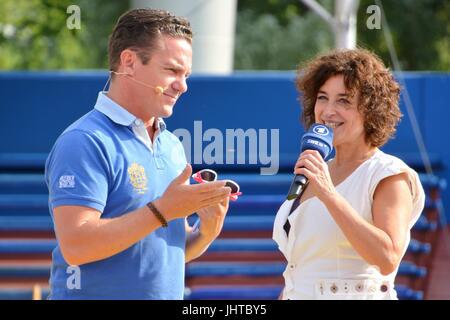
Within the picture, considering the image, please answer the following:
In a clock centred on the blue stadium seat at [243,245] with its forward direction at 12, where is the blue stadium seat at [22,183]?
the blue stadium seat at [22,183] is roughly at 3 o'clock from the blue stadium seat at [243,245].

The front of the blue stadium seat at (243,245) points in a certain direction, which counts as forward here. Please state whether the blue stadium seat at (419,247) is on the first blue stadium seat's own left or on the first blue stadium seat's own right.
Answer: on the first blue stadium seat's own left

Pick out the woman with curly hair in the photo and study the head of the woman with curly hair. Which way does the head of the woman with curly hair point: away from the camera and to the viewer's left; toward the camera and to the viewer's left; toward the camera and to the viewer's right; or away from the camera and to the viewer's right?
toward the camera and to the viewer's left

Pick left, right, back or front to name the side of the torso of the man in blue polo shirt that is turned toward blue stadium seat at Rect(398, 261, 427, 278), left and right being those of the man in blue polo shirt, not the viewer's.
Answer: left

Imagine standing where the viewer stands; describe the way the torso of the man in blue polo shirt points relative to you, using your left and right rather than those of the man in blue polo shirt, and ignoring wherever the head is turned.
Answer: facing the viewer and to the right of the viewer

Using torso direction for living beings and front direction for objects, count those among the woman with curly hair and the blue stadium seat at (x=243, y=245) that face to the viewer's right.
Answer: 0

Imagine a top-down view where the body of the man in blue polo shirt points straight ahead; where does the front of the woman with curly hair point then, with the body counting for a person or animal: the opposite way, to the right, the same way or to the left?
to the right

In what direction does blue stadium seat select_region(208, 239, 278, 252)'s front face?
toward the camera

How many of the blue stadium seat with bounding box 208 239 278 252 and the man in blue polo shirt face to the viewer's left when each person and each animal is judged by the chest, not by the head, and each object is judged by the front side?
0

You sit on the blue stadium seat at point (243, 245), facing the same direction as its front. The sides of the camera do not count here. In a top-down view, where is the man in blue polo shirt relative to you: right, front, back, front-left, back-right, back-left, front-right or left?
front

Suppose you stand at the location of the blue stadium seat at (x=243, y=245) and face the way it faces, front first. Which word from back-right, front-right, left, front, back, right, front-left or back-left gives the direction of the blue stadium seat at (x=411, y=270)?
left

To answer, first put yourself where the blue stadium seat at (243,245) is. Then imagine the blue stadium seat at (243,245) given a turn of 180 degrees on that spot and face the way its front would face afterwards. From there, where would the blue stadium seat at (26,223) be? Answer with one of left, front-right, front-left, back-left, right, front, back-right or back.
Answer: left

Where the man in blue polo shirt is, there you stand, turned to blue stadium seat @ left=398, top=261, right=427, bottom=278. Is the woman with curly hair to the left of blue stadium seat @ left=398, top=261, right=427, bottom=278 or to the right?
right

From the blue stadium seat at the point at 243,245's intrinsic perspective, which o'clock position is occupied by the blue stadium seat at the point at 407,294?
the blue stadium seat at the point at 407,294 is roughly at 9 o'clock from the blue stadium seat at the point at 243,245.
